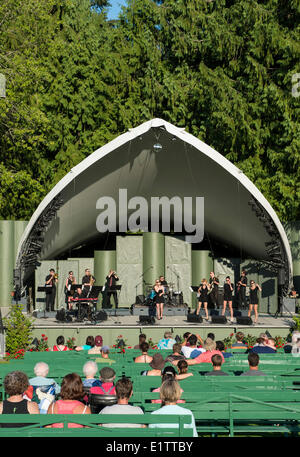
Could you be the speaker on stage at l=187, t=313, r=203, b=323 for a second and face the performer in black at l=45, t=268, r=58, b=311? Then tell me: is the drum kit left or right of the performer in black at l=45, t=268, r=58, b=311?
right

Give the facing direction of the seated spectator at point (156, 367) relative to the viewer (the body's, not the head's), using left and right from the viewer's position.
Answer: facing away from the viewer

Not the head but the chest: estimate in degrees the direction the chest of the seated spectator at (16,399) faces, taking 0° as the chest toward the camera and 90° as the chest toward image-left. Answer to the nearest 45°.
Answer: approximately 180°

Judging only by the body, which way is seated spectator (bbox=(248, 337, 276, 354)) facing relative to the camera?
away from the camera

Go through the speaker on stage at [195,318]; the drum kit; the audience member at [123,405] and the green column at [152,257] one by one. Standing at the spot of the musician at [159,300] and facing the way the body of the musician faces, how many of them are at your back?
2

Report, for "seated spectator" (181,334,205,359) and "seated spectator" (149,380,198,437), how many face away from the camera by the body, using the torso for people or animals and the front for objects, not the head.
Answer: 2

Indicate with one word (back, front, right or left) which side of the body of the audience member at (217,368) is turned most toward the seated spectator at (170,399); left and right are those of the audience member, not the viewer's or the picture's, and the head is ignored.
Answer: back

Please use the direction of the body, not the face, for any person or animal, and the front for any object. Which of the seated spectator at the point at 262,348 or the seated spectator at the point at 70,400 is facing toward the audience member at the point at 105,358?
the seated spectator at the point at 70,400

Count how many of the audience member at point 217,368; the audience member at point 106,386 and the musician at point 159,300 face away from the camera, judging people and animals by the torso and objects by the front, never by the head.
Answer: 2

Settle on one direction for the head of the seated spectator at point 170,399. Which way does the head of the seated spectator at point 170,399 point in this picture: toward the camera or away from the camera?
away from the camera

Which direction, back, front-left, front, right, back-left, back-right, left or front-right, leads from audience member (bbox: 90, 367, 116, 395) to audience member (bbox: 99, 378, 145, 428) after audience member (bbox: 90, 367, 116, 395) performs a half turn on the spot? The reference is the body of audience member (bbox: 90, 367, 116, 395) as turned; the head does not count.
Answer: front

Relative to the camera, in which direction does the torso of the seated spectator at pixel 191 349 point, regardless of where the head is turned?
away from the camera

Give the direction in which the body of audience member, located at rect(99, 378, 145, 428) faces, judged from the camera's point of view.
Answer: away from the camera

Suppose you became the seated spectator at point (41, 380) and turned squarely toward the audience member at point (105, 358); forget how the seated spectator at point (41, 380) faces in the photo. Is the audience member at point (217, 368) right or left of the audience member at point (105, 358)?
right

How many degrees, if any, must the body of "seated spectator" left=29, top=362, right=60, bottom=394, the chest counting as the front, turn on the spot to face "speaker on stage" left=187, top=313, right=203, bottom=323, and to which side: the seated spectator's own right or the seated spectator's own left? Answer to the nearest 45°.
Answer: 0° — they already face them

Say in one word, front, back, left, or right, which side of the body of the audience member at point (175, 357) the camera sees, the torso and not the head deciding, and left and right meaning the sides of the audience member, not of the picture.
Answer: back
